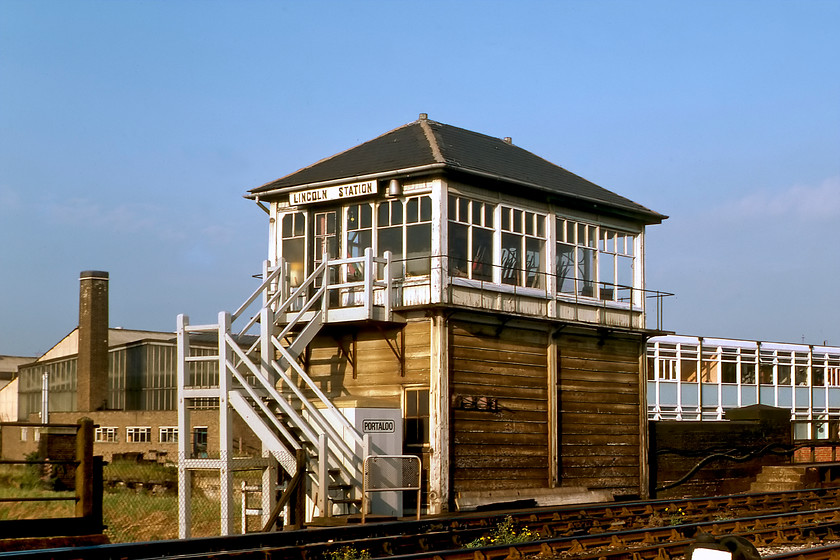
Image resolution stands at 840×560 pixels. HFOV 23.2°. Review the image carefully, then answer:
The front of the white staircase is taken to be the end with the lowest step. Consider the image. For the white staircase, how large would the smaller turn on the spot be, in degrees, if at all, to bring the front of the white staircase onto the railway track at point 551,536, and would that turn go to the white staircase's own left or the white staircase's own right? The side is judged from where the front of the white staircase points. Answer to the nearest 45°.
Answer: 0° — it already faces it

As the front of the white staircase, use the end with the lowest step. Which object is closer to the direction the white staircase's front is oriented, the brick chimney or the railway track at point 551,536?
the railway track

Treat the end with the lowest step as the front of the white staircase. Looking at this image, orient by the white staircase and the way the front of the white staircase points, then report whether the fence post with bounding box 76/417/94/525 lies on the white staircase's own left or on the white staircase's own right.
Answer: on the white staircase's own right

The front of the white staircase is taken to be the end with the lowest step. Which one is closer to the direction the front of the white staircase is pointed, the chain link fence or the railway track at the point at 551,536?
the railway track

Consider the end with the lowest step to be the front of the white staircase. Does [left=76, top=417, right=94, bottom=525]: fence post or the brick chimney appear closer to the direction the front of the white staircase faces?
the fence post

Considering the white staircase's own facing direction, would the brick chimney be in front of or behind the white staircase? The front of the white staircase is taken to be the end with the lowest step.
behind

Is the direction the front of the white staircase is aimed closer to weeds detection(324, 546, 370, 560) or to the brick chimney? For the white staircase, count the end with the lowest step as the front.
the weeds

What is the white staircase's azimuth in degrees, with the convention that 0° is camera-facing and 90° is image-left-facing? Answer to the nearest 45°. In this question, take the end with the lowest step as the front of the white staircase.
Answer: approximately 315°

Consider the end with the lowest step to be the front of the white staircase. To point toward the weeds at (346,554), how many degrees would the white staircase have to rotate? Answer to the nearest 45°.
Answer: approximately 45° to its right
